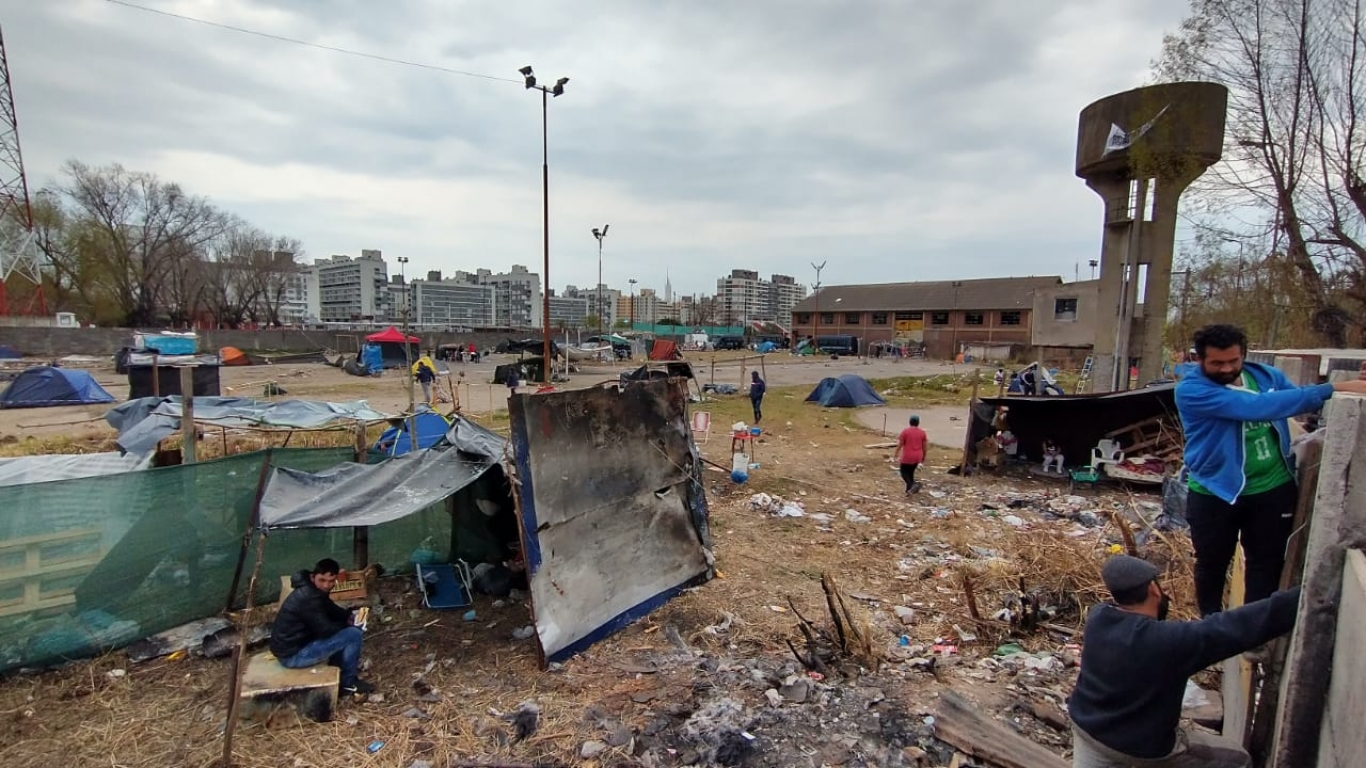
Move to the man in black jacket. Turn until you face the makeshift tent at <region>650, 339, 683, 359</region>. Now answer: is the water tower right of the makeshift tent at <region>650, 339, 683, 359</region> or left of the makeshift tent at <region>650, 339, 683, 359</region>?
right

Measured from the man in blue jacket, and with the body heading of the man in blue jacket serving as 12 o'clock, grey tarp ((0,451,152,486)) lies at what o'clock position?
The grey tarp is roughly at 4 o'clock from the man in blue jacket.

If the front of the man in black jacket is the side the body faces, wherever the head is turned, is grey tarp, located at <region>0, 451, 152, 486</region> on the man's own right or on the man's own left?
on the man's own left

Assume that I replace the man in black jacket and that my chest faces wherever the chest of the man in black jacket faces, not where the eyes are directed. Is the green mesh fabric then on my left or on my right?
on my left

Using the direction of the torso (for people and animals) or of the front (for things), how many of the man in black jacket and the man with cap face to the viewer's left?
0

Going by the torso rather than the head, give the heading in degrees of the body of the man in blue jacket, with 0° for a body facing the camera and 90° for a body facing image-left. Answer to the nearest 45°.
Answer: approximately 315°

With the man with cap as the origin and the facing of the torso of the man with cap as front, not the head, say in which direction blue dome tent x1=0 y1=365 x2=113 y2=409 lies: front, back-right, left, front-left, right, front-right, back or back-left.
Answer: back-left

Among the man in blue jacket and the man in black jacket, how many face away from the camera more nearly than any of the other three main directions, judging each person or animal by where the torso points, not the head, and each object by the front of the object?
0

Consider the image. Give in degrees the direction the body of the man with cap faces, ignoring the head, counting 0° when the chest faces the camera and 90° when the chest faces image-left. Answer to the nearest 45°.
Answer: approximately 225°

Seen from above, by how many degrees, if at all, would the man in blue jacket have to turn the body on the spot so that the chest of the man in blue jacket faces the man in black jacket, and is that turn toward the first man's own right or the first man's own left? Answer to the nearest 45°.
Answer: approximately 90° to the first man's own right

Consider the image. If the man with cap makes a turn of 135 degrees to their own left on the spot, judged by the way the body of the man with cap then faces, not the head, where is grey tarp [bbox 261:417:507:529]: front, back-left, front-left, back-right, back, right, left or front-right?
front

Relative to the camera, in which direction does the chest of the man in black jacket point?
to the viewer's right
